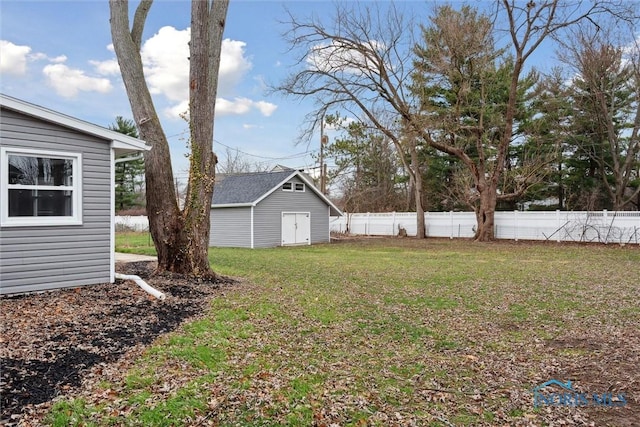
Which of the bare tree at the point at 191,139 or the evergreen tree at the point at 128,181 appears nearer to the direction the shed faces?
the bare tree

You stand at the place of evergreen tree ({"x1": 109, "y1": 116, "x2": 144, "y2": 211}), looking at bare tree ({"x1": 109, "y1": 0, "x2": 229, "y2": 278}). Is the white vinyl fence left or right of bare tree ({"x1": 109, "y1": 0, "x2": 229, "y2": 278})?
left

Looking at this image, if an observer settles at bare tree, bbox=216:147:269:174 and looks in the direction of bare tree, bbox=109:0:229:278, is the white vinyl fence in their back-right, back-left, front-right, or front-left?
front-left

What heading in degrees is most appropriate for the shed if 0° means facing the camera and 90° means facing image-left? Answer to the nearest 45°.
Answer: approximately 315°

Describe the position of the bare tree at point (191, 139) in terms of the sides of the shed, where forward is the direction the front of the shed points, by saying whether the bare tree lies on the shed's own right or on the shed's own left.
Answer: on the shed's own right

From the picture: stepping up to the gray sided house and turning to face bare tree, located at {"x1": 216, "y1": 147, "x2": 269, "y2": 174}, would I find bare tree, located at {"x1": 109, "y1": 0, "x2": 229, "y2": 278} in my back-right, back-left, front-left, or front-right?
front-right

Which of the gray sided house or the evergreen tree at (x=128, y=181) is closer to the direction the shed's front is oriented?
the gray sided house

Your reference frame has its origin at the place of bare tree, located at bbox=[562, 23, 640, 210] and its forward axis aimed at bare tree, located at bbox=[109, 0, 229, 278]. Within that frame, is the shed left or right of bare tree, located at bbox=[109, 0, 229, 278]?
right

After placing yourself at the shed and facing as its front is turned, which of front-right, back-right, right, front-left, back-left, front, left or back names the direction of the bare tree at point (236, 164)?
back-left

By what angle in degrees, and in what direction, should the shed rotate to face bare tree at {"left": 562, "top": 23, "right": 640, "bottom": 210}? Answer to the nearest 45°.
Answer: approximately 45° to its left

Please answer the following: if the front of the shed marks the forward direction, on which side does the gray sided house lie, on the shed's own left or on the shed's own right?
on the shed's own right

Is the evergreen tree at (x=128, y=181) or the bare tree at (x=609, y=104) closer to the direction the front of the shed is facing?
the bare tree
